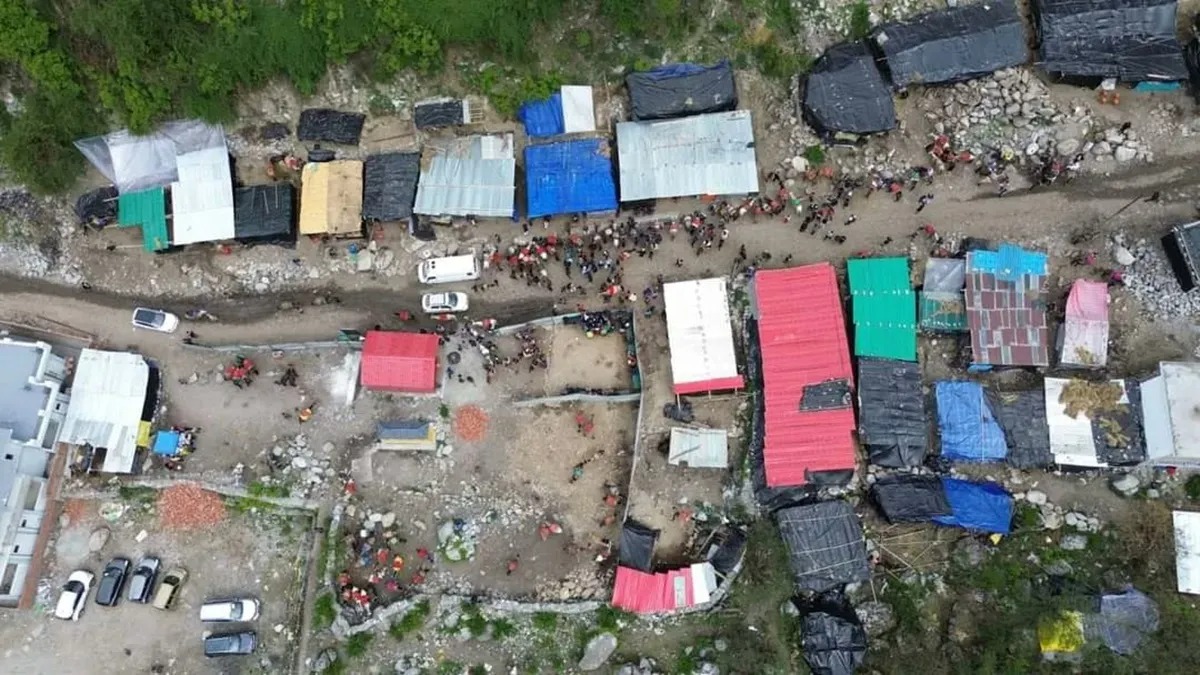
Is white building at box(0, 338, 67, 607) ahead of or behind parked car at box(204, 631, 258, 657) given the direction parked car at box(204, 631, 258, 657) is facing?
behind

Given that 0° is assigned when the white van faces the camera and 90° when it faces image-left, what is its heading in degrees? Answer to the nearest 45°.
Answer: approximately 90°

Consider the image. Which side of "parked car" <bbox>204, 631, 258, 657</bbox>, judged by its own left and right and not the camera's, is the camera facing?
right

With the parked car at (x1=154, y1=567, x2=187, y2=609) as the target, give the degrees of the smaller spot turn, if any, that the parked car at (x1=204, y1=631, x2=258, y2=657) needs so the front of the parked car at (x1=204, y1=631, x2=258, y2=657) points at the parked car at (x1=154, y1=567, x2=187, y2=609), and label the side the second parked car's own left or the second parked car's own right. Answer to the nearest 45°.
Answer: approximately 135° to the second parked car's own left

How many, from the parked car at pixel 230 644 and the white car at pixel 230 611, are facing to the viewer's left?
0

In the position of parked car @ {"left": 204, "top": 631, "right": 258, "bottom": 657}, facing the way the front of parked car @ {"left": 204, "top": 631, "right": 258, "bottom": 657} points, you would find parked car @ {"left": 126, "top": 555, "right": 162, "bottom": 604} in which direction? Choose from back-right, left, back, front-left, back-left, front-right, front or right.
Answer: back-left

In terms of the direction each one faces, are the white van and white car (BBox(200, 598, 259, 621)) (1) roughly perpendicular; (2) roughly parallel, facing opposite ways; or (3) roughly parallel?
roughly parallel, facing opposite ways

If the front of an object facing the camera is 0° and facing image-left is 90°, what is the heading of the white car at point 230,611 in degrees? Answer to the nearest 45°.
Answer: approximately 270°
